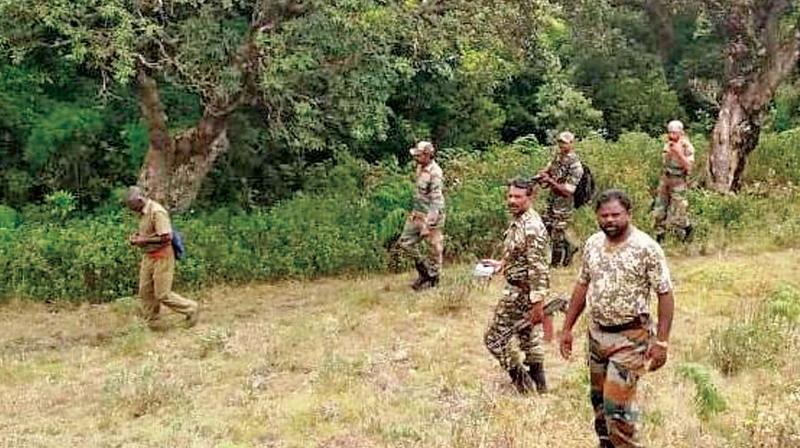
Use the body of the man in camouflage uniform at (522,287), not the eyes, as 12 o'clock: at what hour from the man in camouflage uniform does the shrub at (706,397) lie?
The shrub is roughly at 8 o'clock from the man in camouflage uniform.

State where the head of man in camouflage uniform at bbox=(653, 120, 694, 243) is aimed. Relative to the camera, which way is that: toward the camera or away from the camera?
toward the camera

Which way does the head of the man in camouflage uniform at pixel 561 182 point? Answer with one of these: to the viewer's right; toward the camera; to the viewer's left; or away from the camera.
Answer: toward the camera

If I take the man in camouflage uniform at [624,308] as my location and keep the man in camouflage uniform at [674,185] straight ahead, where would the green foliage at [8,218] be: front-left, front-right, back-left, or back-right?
front-left

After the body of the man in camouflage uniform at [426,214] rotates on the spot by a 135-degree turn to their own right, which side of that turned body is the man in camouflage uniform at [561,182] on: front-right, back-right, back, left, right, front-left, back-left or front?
front-right

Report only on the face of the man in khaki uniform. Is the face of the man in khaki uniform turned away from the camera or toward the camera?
toward the camera

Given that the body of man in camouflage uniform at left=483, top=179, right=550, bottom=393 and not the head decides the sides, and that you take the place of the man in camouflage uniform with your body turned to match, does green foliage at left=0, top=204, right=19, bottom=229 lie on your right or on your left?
on your right

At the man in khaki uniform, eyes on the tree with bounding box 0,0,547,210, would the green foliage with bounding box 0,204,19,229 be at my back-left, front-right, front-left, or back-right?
front-left

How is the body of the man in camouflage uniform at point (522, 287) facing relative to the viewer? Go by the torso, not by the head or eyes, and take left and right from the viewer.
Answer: facing the viewer and to the left of the viewer

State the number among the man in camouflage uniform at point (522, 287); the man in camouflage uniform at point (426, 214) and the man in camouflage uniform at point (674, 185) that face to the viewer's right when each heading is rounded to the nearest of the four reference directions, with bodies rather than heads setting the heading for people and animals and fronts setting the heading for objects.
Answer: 0

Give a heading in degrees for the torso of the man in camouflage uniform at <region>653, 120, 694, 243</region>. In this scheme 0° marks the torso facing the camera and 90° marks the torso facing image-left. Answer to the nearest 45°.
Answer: approximately 45°

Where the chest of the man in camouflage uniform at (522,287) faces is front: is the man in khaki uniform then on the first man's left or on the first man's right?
on the first man's right
